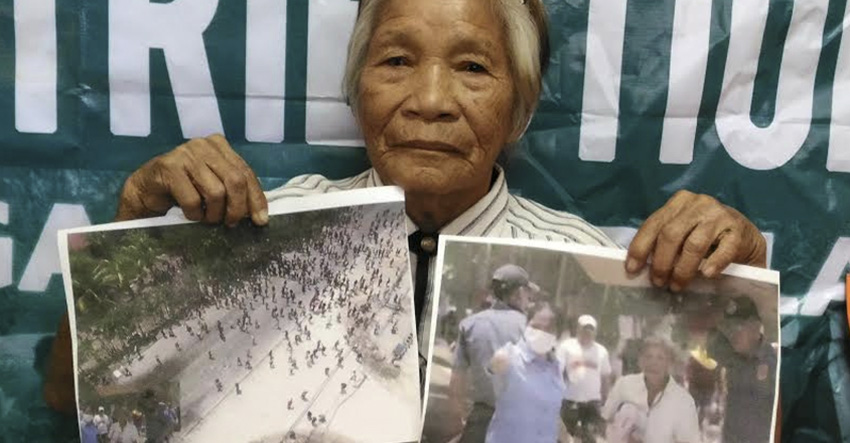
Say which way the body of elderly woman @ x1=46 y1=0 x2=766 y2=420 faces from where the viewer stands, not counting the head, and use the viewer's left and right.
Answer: facing the viewer
